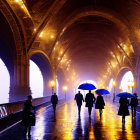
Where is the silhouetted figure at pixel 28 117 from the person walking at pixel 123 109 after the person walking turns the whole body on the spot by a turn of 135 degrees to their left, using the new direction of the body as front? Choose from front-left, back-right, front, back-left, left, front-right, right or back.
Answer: front

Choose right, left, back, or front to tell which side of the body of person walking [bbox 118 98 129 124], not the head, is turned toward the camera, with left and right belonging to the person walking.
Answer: back
